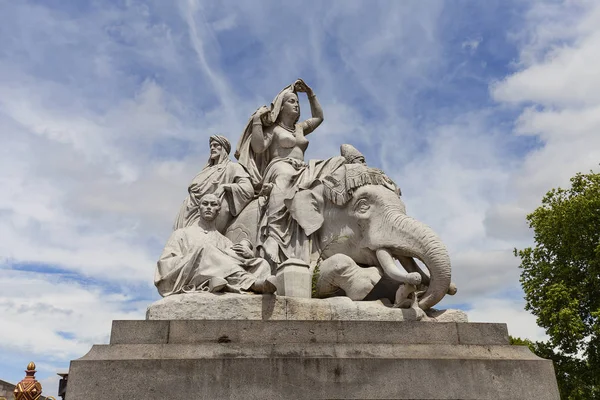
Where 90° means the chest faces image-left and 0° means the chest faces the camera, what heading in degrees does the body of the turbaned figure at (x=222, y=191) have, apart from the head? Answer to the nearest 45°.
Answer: approximately 45°

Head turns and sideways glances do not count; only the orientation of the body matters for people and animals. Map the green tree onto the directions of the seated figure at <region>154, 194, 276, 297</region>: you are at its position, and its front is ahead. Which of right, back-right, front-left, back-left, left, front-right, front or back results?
back-left

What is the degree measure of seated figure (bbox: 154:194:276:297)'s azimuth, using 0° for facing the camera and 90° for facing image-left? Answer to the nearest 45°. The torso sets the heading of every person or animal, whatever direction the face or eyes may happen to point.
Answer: approximately 0°

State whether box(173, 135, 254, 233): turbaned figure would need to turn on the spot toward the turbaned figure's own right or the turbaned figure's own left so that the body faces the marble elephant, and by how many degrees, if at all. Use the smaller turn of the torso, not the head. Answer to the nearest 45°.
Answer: approximately 90° to the turbaned figure's own left

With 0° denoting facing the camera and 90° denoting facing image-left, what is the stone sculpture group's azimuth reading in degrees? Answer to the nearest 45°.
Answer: approximately 315°

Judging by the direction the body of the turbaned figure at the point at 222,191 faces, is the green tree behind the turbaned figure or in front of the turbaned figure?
behind
